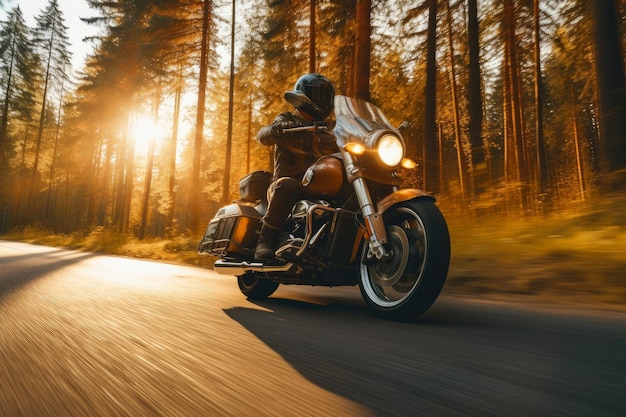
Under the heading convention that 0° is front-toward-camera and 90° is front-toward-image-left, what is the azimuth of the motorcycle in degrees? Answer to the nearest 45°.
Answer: approximately 315°
